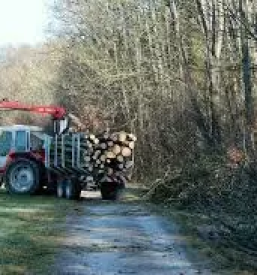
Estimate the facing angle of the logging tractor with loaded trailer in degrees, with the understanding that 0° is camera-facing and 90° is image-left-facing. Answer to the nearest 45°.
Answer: approximately 135°
